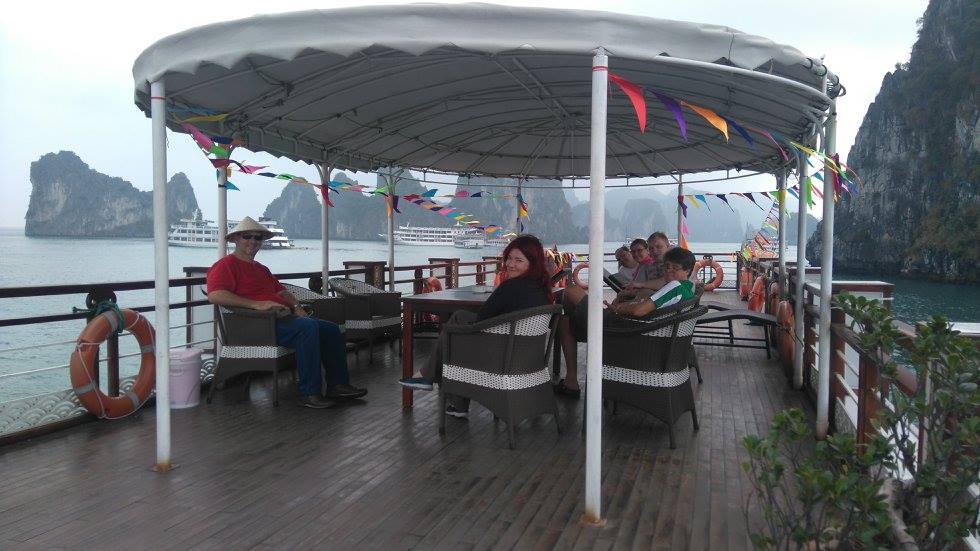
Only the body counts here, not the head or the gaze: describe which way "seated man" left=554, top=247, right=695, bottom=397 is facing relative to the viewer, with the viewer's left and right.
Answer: facing to the left of the viewer

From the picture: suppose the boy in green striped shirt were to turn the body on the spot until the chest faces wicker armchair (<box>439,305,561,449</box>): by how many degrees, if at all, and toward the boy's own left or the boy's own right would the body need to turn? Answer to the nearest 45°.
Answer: approximately 45° to the boy's own left

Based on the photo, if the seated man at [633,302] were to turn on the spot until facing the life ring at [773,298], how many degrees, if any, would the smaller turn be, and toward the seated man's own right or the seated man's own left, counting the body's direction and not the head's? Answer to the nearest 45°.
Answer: approximately 135° to the seated man's own right

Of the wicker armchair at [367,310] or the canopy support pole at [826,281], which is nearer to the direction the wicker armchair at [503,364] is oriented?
the wicker armchair

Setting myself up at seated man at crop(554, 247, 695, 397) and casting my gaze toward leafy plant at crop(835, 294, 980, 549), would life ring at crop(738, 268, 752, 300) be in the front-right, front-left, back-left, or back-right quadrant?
back-left

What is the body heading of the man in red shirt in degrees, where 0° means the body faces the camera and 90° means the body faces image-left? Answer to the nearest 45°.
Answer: approximately 315°

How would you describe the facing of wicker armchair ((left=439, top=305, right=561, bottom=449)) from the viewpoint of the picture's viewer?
facing away from the viewer and to the left of the viewer

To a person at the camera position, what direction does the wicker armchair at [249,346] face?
facing to the right of the viewer

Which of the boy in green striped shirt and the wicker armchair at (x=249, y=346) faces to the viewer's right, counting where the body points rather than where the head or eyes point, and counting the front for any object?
the wicker armchair
